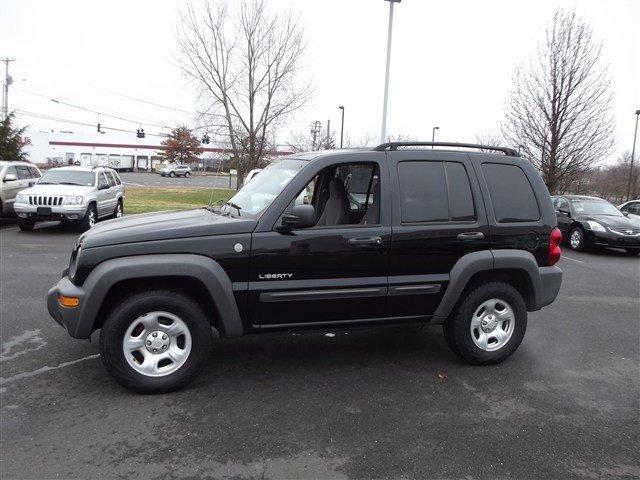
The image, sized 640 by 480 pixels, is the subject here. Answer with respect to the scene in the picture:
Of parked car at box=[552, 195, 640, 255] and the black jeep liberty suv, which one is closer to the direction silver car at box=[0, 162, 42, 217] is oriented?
the black jeep liberty suv

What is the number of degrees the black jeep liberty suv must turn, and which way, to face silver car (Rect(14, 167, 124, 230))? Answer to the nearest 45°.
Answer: approximately 45° to its right

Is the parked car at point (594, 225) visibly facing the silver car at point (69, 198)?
no

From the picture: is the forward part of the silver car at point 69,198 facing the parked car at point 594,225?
no

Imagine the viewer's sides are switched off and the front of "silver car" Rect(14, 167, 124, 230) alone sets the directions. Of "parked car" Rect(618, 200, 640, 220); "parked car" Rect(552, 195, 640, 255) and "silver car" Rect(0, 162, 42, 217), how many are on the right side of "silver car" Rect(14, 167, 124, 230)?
1

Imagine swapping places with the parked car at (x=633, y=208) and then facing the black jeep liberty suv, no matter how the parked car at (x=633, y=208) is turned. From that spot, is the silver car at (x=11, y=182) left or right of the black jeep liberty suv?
right

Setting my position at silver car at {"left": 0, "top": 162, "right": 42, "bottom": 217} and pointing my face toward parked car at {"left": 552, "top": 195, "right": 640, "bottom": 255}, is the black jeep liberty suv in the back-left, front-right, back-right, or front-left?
front-right

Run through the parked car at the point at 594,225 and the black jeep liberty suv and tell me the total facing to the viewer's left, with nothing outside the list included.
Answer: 1

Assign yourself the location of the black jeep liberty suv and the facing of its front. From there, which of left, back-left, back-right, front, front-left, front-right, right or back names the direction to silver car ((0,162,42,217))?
front-right

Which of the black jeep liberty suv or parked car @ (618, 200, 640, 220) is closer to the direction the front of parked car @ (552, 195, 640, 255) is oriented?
the black jeep liberty suv

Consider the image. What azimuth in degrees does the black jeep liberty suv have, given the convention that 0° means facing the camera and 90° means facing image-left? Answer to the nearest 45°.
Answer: approximately 90°

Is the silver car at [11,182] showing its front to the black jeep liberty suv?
no

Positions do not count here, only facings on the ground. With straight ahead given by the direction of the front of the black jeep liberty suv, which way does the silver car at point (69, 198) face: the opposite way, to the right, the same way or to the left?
to the left

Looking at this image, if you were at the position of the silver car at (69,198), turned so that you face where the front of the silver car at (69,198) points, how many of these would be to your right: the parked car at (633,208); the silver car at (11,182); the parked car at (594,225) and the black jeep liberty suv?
1

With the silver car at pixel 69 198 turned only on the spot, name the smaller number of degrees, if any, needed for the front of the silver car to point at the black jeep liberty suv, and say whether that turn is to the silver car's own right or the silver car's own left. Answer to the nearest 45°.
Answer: approximately 45° to the silver car's own left

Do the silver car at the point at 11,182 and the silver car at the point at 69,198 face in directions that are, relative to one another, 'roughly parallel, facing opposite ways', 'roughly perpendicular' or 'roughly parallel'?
roughly parallel

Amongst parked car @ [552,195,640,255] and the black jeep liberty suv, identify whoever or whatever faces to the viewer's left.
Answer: the black jeep liberty suv
